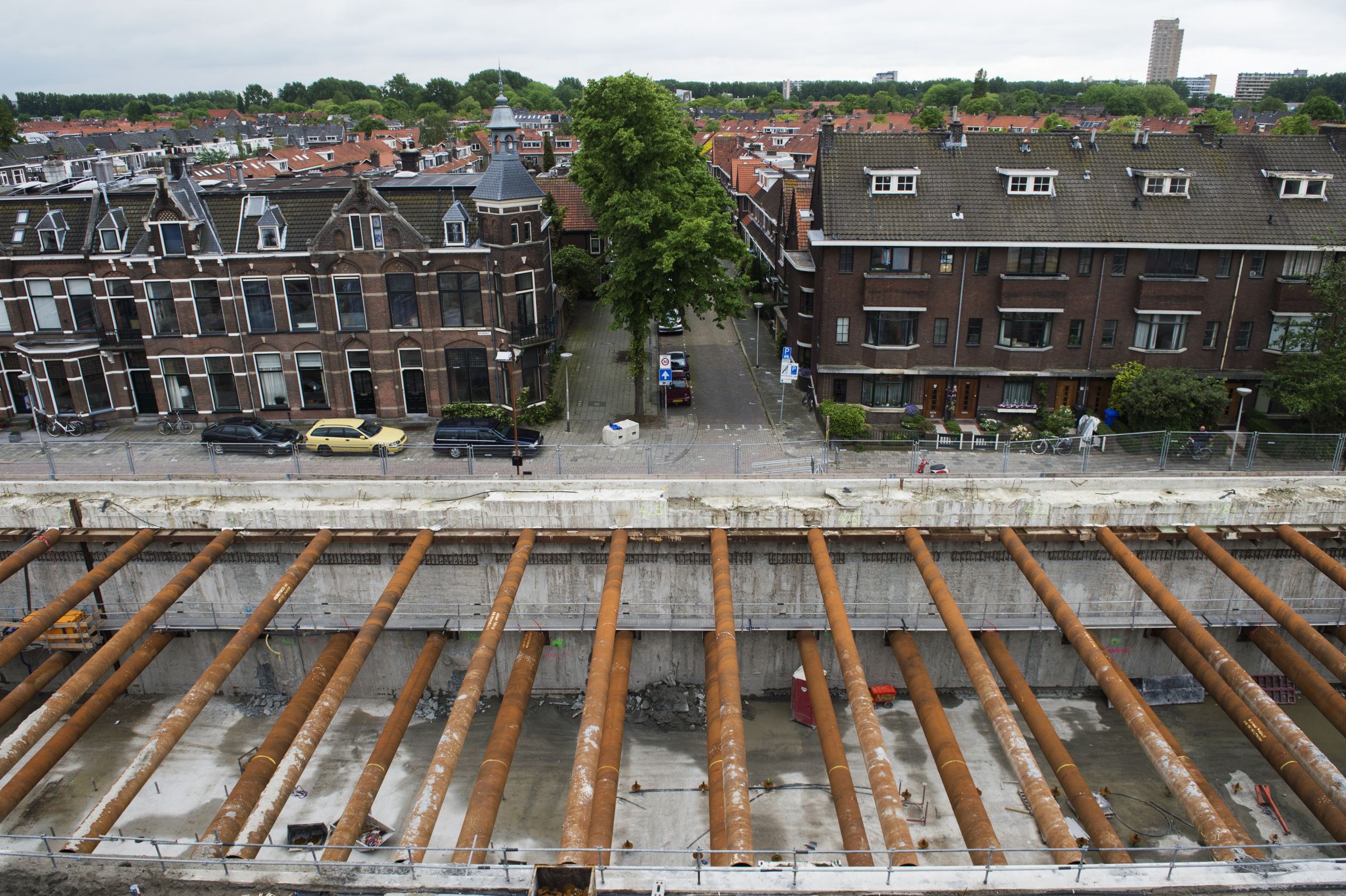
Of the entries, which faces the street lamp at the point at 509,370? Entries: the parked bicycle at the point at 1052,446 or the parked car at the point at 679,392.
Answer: the parked bicycle

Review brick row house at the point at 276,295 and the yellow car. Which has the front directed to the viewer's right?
the yellow car

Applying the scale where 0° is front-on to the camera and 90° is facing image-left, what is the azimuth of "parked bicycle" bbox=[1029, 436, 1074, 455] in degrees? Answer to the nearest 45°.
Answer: approximately 90°

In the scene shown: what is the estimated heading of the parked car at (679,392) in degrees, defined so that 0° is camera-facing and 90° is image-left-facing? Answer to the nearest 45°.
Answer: approximately 180°

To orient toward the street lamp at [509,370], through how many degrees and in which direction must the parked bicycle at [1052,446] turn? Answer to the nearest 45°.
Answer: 0° — it already faces it

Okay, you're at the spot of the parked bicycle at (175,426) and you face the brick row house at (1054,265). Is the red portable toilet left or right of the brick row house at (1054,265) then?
right

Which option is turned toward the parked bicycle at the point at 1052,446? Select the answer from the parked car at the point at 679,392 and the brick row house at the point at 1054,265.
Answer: the brick row house

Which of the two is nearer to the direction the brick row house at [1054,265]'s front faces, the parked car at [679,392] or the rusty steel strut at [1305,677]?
the rusty steel strut

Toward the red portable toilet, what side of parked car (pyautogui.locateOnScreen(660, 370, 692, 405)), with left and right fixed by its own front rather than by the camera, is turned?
back
